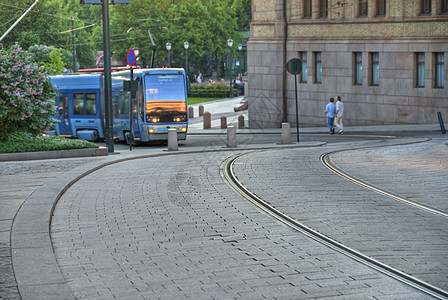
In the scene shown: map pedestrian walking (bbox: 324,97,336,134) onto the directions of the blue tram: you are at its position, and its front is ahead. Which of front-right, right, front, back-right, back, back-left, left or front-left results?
front-left

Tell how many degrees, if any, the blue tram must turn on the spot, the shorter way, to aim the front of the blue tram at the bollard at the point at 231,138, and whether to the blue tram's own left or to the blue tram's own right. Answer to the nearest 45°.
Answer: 0° — it already faces it

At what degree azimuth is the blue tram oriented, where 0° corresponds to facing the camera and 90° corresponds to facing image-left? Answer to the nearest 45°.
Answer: approximately 315°
